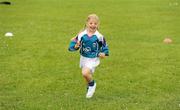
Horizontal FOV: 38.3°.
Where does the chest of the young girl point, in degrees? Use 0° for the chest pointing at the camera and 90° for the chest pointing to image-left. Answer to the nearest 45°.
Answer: approximately 0°
